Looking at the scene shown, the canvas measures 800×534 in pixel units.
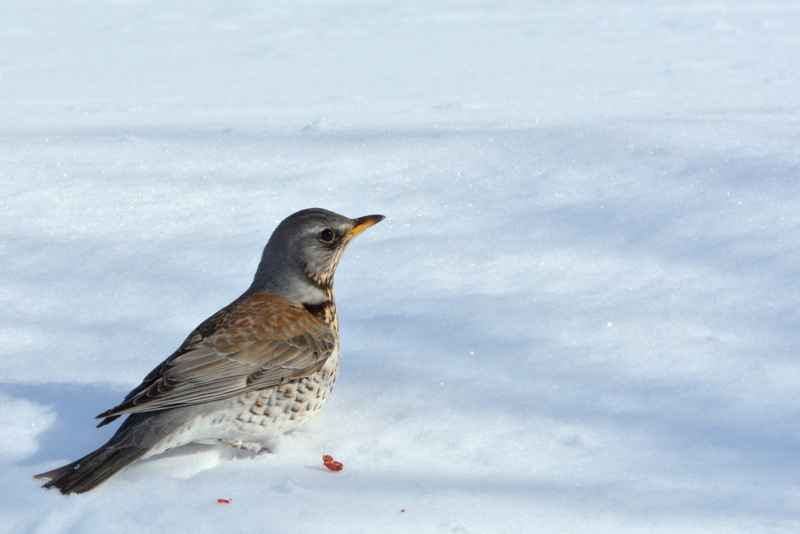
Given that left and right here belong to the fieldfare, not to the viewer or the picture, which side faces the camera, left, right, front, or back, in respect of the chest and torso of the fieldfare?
right
